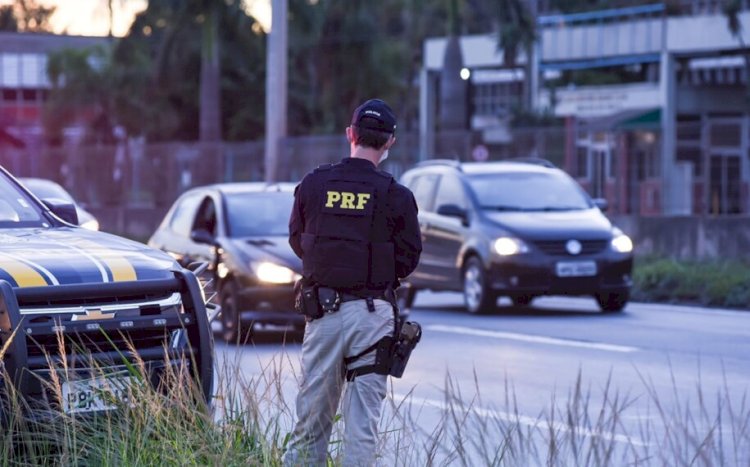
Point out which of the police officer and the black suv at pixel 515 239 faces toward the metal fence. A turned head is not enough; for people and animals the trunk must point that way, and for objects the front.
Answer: the police officer

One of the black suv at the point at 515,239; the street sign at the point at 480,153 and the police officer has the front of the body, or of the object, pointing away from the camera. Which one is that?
the police officer

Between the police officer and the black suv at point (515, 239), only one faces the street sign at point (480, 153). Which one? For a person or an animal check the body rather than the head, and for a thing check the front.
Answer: the police officer

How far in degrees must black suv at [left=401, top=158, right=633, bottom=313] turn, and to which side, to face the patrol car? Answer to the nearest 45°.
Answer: approximately 45° to its right

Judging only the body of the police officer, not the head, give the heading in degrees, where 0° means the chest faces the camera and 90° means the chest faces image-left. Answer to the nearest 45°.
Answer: approximately 180°

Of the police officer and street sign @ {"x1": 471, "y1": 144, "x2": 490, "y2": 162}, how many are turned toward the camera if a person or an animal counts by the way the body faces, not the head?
1

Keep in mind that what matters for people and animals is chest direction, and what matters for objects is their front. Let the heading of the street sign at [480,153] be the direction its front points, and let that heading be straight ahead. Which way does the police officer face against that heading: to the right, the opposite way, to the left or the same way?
the opposite way

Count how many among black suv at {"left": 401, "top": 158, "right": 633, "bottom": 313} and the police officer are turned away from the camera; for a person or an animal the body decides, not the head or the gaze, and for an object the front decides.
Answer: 1

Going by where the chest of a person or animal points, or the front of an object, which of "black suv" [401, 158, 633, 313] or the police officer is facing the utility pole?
the police officer

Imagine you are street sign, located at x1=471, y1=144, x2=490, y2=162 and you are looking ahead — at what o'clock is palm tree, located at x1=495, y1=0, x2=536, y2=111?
The palm tree is roughly at 6 o'clock from the street sign.

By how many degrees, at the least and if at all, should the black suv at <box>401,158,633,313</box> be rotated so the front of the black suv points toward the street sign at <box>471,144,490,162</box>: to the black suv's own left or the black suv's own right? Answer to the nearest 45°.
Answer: approximately 135° to the black suv's own left

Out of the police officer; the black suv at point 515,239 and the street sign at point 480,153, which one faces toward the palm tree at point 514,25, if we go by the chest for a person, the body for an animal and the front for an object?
the police officer

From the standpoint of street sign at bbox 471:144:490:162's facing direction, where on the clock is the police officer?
The police officer is roughly at 12 o'clock from the street sign.
